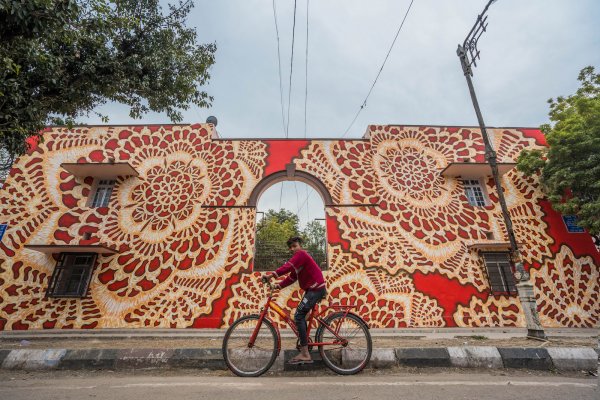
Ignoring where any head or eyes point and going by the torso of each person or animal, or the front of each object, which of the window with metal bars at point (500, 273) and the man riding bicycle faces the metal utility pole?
the window with metal bars

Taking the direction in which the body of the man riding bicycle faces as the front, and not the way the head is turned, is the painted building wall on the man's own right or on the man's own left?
on the man's own right

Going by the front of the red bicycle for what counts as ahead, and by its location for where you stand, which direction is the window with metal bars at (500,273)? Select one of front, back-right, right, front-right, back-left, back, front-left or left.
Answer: back-right

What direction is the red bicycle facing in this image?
to the viewer's left

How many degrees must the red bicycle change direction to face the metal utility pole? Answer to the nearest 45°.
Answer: approximately 180°

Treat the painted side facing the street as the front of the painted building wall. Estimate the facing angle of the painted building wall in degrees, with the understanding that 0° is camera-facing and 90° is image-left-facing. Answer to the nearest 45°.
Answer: approximately 0°

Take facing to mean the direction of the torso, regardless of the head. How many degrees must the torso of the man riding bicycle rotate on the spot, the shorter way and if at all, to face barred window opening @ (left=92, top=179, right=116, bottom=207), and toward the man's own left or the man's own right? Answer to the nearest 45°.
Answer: approximately 45° to the man's own right

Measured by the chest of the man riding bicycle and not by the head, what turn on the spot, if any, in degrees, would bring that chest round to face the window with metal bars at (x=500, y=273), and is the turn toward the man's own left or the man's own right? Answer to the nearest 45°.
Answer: approximately 135° to the man's own right

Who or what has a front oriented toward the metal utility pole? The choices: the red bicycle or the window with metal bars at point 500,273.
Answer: the window with metal bars

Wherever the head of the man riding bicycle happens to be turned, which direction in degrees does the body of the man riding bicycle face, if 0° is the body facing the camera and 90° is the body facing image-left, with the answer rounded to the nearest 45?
approximately 90°

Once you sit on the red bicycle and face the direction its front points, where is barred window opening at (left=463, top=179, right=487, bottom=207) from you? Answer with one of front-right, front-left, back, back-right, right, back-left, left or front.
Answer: back-right
